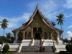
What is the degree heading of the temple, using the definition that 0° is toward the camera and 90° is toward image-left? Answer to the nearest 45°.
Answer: approximately 0°
